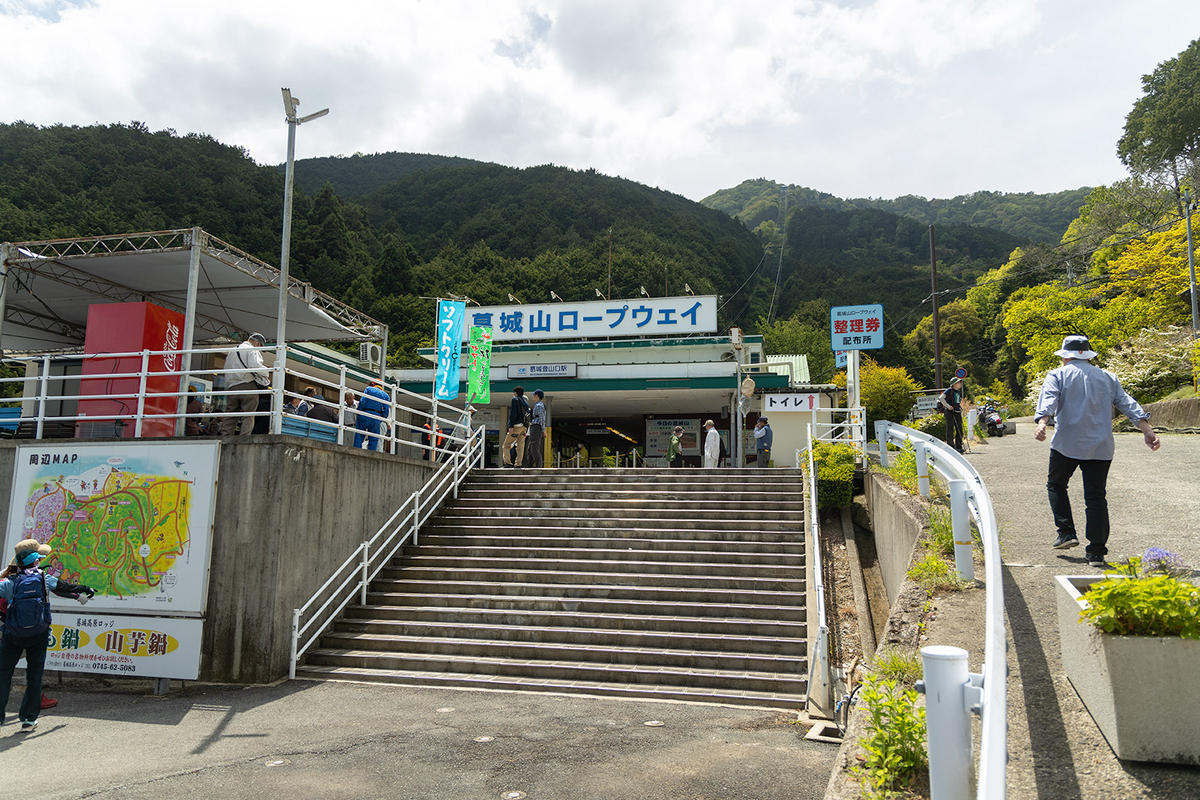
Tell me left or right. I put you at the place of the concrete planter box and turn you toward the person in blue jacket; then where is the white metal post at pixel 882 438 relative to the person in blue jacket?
right

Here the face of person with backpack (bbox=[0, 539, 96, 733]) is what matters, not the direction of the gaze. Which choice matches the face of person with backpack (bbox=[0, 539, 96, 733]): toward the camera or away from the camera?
away from the camera

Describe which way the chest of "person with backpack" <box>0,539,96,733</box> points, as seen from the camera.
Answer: away from the camera

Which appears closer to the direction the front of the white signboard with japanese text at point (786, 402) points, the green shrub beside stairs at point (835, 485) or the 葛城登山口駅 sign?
the green shrub beside stairs

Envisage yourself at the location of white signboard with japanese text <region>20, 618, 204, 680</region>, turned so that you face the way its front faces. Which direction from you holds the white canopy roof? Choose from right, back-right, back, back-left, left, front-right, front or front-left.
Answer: back

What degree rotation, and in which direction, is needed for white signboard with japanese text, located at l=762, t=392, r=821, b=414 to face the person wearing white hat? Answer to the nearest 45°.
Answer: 0° — it already faces them

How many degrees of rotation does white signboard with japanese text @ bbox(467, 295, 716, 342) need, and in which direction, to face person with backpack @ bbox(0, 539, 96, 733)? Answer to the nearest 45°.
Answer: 0° — it already faces them

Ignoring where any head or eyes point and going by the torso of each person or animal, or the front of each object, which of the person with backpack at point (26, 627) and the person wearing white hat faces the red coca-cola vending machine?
the person with backpack

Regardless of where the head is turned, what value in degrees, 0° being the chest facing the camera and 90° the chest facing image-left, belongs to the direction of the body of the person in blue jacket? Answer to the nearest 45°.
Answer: approximately 180°
